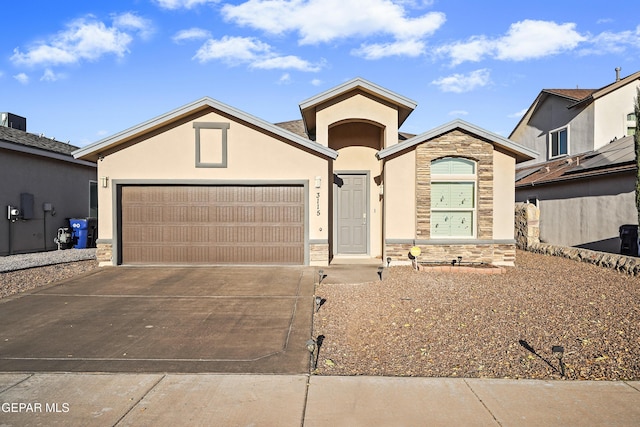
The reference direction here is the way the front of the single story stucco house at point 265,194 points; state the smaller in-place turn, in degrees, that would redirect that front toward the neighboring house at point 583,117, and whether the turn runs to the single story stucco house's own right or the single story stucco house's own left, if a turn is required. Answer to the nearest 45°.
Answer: approximately 135° to the single story stucco house's own left

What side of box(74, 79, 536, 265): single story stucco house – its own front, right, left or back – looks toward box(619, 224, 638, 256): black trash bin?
left

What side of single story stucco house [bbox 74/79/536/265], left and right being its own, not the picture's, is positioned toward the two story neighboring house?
left

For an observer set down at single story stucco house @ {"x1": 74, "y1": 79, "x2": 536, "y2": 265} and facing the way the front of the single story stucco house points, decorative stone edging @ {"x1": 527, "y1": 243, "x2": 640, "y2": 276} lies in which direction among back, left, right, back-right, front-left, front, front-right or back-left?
left

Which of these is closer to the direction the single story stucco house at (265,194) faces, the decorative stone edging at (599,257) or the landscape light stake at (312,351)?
the landscape light stake

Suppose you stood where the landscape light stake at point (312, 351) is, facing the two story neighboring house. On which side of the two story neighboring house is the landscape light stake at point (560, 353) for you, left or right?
right

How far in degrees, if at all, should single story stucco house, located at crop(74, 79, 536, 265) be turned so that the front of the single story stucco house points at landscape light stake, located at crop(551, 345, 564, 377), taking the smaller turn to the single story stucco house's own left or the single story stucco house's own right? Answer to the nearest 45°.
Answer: approximately 45° to the single story stucco house's own left

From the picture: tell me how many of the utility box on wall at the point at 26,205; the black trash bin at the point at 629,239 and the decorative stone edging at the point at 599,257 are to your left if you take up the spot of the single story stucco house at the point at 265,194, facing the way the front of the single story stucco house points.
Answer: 2

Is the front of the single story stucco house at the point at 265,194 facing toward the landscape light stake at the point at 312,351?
yes

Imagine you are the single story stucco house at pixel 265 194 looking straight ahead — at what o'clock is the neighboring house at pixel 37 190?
The neighboring house is roughly at 4 o'clock from the single story stucco house.

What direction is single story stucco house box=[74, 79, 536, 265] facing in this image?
toward the camera

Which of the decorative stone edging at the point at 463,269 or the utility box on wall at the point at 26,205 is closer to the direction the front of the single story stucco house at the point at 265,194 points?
the decorative stone edging

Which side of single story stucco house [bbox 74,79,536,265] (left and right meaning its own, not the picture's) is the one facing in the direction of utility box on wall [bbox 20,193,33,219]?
right

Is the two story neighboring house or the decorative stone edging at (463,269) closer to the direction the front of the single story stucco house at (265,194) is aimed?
the decorative stone edging

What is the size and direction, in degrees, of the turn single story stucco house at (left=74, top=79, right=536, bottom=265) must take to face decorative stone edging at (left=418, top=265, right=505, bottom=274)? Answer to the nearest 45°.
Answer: approximately 90° to its left
